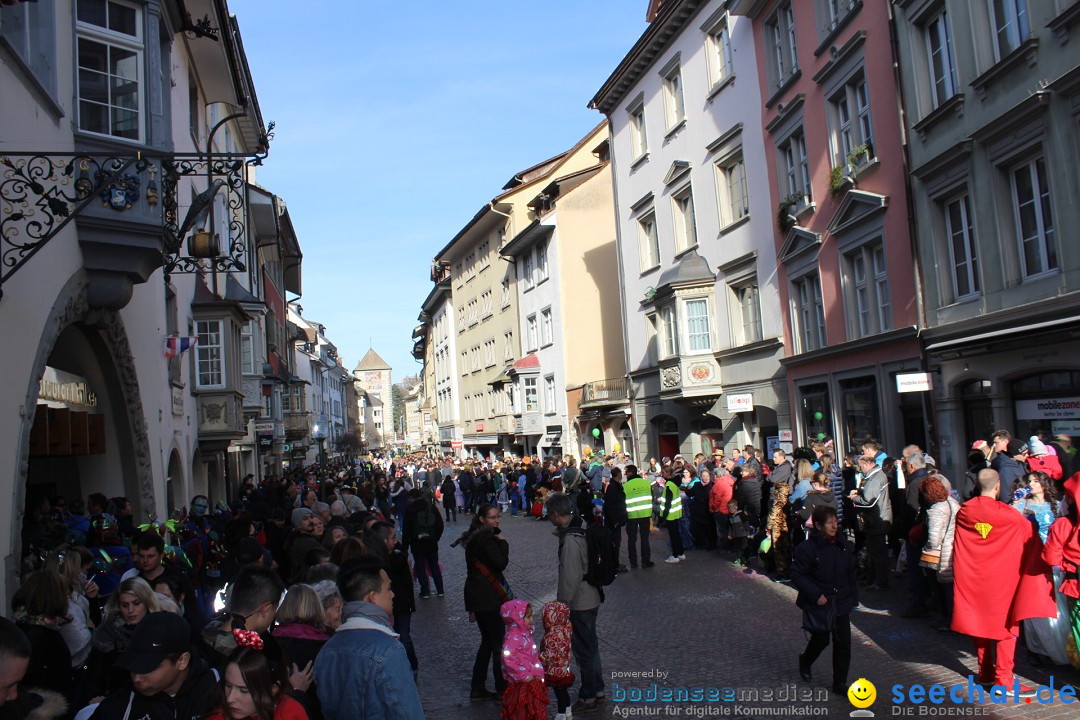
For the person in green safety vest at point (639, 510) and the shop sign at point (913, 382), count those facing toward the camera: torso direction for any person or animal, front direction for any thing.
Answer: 1

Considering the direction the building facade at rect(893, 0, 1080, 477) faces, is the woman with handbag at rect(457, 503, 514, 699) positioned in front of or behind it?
in front

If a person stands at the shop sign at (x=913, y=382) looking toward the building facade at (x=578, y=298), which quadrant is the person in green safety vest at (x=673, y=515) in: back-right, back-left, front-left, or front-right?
front-left

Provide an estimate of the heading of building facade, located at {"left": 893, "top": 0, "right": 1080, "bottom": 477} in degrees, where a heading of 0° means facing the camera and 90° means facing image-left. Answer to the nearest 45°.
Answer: approximately 45°

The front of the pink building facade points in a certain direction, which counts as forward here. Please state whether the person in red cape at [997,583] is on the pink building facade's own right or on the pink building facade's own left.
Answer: on the pink building facade's own left

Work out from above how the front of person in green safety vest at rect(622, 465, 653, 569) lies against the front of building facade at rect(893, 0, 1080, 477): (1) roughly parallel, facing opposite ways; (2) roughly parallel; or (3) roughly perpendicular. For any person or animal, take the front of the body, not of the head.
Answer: roughly perpendicular

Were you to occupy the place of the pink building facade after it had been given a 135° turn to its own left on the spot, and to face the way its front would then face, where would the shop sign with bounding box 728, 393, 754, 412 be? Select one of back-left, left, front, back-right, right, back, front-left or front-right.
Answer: back-left

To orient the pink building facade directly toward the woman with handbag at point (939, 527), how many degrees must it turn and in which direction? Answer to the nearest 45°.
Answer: approximately 45° to its left

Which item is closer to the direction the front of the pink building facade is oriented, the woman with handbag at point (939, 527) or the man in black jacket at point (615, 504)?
the man in black jacket

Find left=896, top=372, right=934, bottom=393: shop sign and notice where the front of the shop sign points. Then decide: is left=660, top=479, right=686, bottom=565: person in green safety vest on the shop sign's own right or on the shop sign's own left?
on the shop sign's own right

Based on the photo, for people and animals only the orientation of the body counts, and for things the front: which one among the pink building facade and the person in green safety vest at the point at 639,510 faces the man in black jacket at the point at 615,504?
the pink building facade

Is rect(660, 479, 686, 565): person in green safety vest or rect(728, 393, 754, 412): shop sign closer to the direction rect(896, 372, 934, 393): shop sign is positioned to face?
the person in green safety vest

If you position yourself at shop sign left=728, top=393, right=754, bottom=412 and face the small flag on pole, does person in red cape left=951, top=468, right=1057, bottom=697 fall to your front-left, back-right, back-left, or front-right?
front-left
